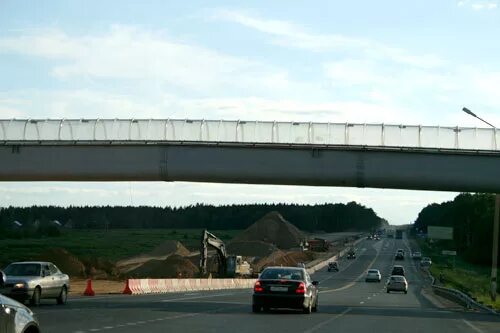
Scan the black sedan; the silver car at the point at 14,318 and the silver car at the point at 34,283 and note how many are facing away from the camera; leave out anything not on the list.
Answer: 1

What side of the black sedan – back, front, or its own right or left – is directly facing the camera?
back

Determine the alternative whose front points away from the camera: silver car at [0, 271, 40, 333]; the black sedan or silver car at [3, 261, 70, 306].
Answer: the black sedan

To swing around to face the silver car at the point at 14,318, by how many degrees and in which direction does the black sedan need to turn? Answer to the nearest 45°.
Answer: approximately 180°

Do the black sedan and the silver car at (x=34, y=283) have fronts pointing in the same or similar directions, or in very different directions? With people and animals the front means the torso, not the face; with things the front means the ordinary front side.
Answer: very different directions

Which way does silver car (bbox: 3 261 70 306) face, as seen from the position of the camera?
facing the viewer and to the left of the viewer

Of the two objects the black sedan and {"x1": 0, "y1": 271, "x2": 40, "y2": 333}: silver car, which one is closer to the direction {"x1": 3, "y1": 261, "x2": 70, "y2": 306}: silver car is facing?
the silver car

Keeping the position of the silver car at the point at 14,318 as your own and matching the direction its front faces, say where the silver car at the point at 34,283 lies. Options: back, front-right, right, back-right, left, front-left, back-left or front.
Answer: back-right

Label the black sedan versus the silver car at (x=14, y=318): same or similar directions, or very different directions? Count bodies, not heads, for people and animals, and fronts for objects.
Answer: very different directions

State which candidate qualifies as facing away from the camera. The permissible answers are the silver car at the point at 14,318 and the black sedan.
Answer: the black sedan

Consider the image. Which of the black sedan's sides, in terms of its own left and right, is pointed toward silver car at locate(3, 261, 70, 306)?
left

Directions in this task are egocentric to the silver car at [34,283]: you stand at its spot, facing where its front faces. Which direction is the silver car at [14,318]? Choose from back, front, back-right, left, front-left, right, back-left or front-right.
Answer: front-left
